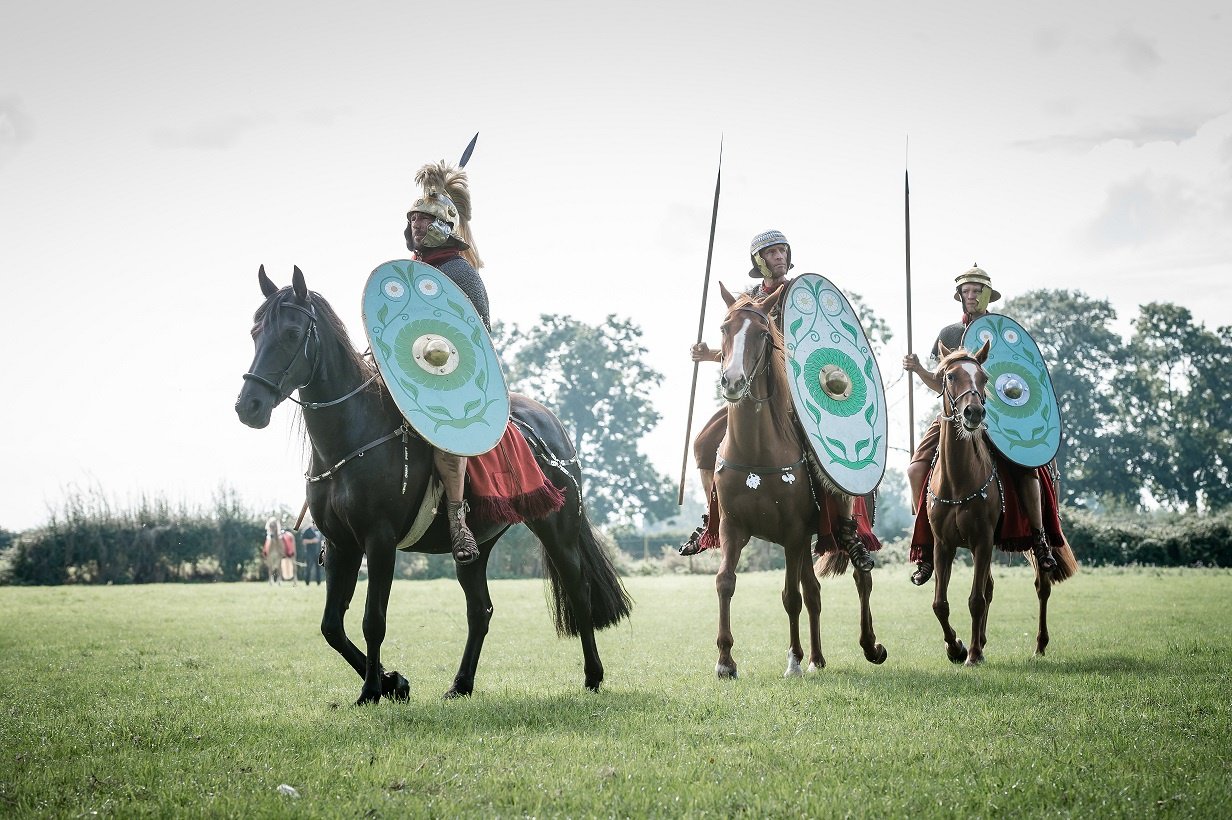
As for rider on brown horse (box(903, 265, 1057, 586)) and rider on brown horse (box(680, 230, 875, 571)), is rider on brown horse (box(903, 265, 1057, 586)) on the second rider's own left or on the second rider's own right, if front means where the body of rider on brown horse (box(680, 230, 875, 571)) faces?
on the second rider's own left

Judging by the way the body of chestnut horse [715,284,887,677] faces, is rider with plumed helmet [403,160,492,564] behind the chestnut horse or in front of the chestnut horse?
in front

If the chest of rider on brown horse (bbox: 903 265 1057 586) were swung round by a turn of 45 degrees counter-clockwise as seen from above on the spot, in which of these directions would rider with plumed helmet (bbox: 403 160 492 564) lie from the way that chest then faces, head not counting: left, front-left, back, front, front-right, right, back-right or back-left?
right

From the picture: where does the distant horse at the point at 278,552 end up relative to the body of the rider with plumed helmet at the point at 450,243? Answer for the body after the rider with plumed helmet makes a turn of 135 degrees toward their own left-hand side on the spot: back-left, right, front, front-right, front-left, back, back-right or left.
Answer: left

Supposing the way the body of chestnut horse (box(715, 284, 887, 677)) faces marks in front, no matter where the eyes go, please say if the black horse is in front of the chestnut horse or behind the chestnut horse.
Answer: in front

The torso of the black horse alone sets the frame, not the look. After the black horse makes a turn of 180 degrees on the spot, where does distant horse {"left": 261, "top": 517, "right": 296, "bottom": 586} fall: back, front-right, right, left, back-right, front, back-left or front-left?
front-left

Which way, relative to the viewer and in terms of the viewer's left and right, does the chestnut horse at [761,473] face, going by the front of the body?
facing the viewer and to the left of the viewer

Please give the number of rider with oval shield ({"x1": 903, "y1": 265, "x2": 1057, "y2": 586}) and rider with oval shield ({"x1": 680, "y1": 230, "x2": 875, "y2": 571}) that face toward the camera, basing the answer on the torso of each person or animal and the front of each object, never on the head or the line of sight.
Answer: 2

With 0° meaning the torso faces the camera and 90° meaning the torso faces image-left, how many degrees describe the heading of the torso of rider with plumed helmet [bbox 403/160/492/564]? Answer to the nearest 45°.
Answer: approximately 45°

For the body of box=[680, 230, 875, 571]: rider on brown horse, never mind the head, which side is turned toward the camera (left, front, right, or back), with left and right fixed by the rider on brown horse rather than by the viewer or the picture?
front
